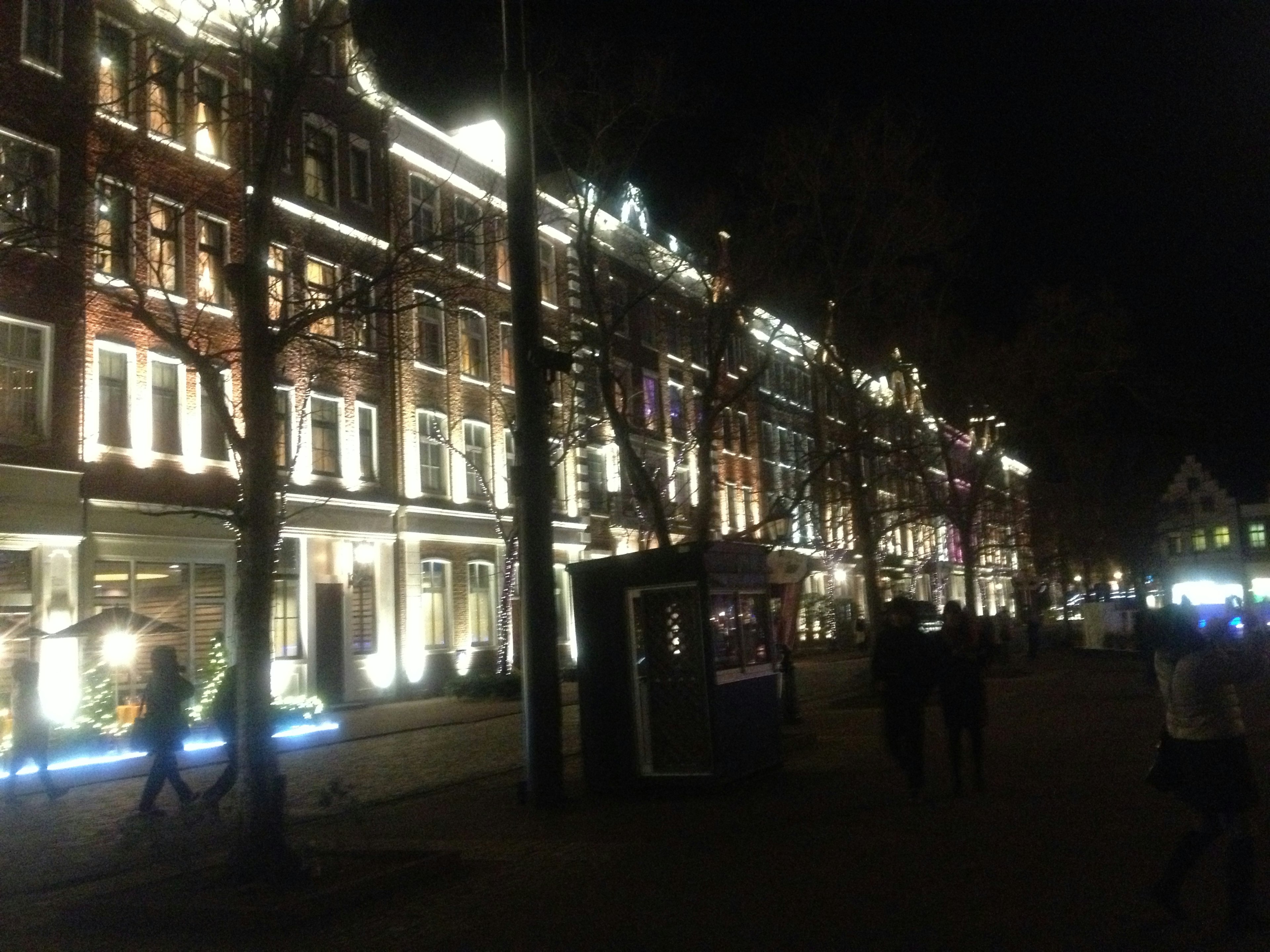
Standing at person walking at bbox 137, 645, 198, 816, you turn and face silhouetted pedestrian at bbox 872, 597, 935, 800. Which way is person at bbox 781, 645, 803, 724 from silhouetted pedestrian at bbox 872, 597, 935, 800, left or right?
left
